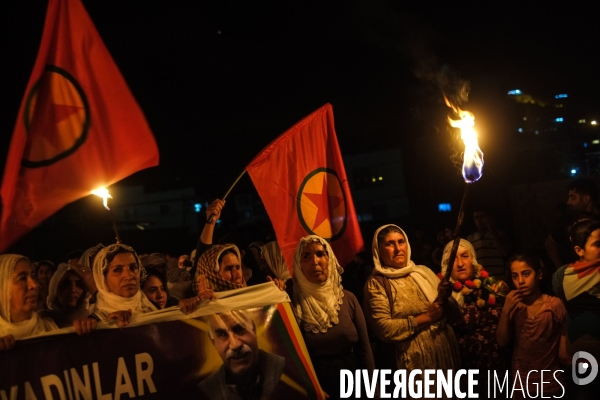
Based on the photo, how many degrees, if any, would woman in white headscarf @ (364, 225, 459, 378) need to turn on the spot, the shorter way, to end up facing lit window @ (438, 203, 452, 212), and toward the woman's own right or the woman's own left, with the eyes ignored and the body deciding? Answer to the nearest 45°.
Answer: approximately 135° to the woman's own left

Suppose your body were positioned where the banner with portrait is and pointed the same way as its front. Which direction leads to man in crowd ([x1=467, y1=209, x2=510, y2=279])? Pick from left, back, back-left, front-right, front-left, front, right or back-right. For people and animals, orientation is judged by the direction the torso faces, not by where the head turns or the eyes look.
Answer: back-left

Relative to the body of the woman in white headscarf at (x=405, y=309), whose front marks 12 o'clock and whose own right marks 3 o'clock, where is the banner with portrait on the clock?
The banner with portrait is roughly at 3 o'clock from the woman in white headscarf.

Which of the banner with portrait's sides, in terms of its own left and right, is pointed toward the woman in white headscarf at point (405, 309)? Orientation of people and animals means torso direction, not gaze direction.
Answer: left

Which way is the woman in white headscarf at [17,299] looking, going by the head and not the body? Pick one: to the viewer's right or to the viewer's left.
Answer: to the viewer's right

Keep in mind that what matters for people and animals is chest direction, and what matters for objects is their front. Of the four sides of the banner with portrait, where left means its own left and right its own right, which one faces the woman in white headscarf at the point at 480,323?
left

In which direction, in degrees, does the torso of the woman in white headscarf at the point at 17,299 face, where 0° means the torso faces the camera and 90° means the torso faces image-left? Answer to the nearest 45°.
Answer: approximately 315°

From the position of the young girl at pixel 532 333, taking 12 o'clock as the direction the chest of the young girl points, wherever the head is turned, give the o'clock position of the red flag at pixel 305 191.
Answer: The red flag is roughly at 2 o'clock from the young girl.
